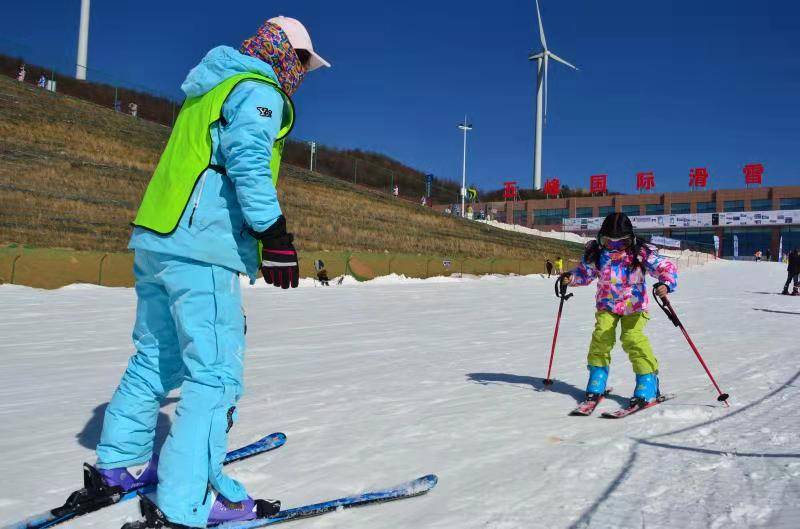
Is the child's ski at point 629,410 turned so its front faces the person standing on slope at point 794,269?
no

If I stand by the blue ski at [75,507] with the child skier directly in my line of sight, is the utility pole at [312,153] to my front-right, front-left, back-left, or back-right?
front-left

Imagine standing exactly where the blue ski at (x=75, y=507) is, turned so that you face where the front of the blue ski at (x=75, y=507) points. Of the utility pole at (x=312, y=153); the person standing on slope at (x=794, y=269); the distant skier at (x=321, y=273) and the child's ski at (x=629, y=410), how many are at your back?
0

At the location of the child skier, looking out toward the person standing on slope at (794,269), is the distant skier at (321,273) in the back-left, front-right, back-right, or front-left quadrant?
front-left

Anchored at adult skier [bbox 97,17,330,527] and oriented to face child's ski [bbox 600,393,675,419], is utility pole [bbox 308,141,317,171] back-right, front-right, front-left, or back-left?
front-left

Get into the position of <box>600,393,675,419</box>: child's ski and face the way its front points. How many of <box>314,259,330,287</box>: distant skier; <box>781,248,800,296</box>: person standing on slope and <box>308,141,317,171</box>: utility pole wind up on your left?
0

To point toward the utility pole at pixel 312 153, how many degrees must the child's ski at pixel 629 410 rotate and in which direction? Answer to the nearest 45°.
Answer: approximately 90° to its right

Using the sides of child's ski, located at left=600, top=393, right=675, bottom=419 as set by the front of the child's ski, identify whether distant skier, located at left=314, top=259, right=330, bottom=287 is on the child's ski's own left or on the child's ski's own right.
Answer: on the child's ski's own right

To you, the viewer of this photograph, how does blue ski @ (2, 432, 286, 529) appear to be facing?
facing away from the viewer and to the right of the viewer

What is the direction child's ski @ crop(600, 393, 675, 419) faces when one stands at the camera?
facing the viewer and to the left of the viewer

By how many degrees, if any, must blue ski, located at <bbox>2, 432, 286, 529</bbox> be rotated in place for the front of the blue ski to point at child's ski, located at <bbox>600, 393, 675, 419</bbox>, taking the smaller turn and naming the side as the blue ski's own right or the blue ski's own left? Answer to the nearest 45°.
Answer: approximately 45° to the blue ski's own right

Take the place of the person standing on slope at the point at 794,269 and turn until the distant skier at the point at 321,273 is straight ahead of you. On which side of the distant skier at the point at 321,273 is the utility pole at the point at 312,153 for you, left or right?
right

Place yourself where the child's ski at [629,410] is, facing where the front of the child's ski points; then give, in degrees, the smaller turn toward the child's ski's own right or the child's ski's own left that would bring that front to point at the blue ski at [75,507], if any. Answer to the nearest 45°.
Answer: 0° — it already faces it

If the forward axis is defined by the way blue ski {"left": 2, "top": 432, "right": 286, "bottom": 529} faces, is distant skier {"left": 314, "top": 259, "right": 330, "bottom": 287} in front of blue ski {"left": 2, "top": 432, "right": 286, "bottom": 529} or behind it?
in front

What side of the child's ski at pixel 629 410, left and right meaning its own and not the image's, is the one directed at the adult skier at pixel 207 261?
front
